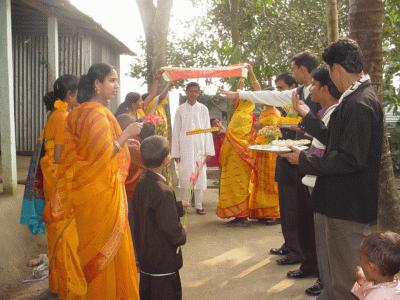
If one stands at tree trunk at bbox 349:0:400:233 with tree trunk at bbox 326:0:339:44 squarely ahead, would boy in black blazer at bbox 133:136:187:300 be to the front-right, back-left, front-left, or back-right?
back-left

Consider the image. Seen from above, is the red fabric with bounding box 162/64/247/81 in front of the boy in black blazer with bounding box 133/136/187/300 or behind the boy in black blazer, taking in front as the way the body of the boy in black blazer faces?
in front

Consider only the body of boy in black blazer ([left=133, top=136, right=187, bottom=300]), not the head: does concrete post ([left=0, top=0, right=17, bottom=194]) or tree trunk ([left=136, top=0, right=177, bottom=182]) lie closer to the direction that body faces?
the tree trunk

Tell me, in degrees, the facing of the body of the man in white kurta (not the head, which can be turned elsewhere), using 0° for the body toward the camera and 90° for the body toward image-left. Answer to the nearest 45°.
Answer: approximately 0°

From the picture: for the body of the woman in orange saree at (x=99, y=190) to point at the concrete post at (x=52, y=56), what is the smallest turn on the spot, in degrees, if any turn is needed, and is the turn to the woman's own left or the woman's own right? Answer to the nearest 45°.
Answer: approximately 90° to the woman's own left

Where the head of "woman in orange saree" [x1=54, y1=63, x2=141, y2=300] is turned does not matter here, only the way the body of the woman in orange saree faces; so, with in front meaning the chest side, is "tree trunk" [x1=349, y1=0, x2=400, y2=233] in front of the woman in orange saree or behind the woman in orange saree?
in front

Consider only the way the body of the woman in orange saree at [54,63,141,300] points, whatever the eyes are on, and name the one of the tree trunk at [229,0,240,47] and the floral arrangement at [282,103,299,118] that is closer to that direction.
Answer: the floral arrangement

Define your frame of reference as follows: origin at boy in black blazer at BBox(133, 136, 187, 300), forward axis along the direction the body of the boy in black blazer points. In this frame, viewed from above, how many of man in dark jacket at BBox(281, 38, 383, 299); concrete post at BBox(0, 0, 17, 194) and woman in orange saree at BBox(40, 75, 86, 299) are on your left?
2

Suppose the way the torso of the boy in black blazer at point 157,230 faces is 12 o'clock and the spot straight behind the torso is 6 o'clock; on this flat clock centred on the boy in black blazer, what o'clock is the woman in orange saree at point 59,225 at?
The woman in orange saree is roughly at 9 o'clock from the boy in black blazer.

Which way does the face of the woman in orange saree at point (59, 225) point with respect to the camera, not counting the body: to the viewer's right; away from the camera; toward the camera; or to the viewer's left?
to the viewer's right

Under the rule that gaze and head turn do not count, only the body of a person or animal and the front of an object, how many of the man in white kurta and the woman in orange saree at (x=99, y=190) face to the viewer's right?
1

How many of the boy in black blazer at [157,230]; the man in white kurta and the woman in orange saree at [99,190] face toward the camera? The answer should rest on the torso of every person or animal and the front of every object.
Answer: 1

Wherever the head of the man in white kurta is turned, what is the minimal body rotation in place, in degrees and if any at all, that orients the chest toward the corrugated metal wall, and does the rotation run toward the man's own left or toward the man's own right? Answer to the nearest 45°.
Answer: approximately 135° to the man's own right

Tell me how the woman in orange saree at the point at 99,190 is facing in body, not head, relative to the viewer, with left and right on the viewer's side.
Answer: facing to the right of the viewer

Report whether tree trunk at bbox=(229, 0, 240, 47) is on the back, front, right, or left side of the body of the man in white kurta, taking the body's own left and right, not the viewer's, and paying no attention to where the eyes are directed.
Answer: back

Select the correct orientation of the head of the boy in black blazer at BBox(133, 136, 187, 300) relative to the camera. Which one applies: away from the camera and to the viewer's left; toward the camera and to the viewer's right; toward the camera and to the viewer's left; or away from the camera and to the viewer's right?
away from the camera and to the viewer's right
